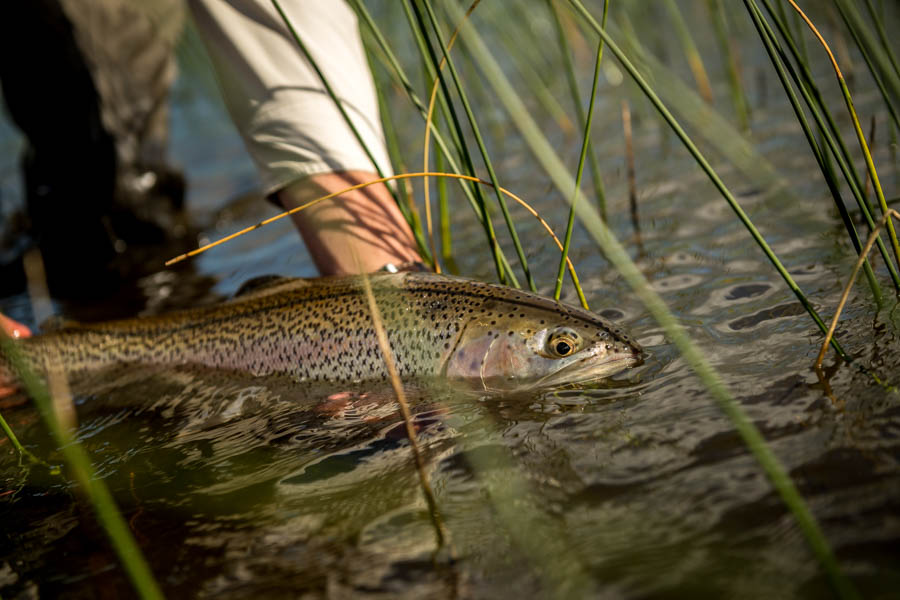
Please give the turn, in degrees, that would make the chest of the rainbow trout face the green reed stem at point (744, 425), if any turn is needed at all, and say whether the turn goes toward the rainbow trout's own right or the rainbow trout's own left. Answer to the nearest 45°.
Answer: approximately 90° to the rainbow trout's own right

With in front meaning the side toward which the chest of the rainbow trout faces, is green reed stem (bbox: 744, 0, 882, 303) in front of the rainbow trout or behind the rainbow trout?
in front

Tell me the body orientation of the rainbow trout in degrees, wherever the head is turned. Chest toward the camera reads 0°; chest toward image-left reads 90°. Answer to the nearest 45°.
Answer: approximately 270°

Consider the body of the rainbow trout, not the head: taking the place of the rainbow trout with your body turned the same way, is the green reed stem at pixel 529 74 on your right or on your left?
on your left
